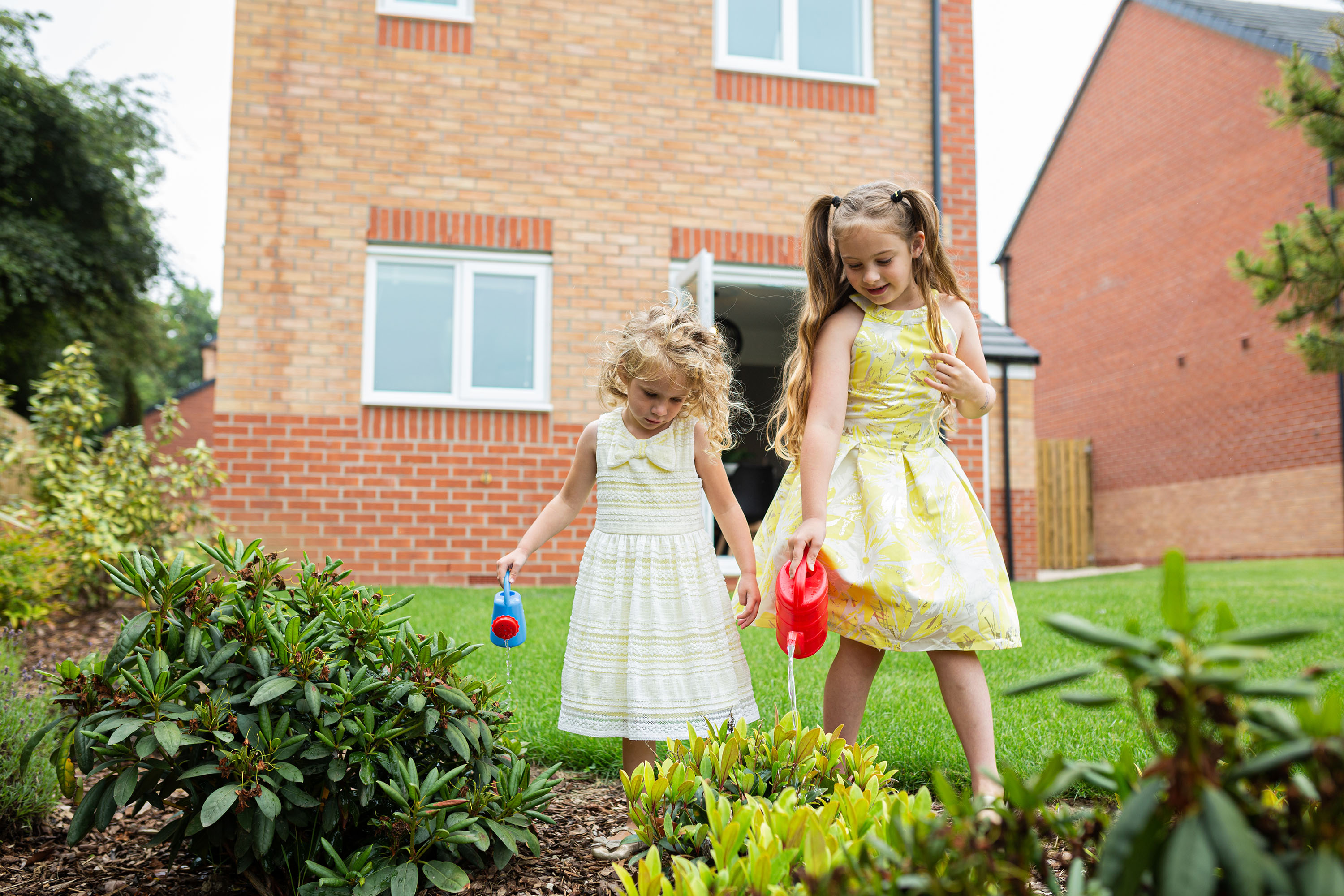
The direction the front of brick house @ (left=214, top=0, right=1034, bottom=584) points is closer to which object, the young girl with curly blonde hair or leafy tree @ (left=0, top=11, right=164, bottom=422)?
the young girl with curly blonde hair

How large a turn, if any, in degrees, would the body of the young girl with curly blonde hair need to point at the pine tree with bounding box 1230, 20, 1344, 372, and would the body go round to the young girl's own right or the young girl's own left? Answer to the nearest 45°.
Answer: approximately 135° to the young girl's own left

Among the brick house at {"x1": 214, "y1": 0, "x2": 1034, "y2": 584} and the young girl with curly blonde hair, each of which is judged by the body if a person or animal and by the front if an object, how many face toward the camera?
2

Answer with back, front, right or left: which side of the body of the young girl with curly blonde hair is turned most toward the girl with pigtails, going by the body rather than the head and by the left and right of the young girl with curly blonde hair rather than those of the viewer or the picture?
left

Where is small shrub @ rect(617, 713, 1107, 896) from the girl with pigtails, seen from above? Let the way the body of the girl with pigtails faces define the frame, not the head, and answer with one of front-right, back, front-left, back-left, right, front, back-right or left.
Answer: front

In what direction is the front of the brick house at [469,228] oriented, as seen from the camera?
facing the viewer

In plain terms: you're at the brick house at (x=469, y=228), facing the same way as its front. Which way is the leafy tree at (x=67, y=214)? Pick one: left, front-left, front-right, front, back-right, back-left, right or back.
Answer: back-right

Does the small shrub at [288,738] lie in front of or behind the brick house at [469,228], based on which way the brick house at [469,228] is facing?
in front

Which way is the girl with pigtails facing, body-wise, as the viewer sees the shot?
toward the camera

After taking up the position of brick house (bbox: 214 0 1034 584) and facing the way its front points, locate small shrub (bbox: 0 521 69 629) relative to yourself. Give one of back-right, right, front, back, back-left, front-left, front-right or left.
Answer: front-right

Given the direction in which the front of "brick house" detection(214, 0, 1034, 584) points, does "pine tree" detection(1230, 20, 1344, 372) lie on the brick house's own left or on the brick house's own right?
on the brick house's own left

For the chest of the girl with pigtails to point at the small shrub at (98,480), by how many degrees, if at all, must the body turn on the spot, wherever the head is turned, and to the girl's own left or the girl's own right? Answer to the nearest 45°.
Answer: approximately 135° to the girl's own right

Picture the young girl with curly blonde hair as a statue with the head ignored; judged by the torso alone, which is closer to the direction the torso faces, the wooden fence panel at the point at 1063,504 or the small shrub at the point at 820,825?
the small shrub

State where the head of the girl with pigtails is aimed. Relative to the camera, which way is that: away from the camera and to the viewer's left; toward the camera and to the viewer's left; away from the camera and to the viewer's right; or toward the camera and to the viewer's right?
toward the camera and to the viewer's left

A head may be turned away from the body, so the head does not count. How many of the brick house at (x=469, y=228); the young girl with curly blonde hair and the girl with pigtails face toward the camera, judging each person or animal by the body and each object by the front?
3
